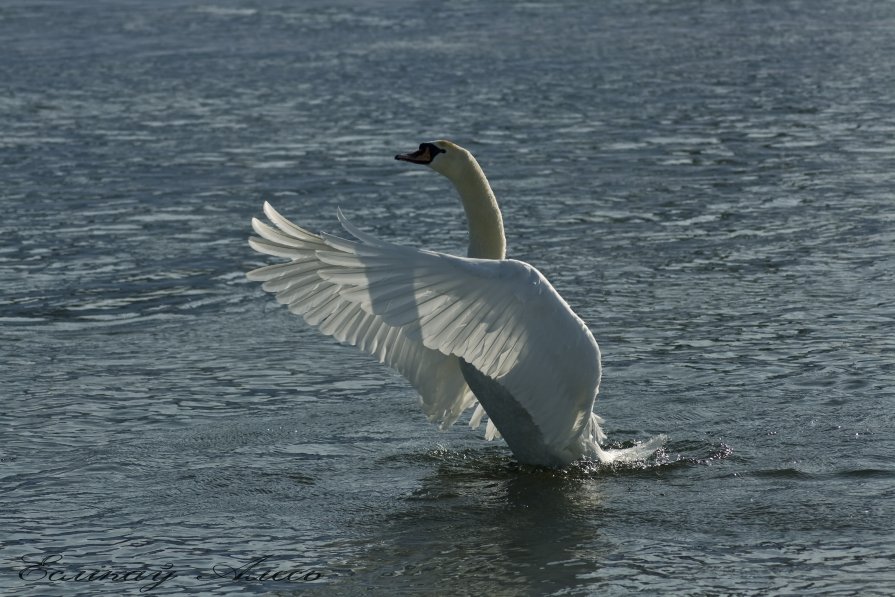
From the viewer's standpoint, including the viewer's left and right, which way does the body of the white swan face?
facing to the left of the viewer
